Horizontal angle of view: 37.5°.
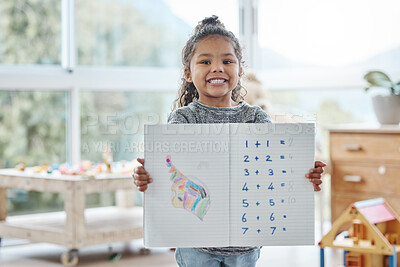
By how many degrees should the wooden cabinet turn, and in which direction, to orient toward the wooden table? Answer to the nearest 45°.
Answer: approximately 90° to its right

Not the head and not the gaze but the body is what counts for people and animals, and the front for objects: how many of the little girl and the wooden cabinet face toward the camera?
2

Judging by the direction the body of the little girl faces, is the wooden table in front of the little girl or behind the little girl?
behind
